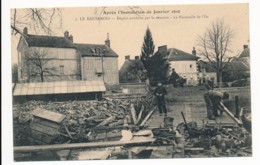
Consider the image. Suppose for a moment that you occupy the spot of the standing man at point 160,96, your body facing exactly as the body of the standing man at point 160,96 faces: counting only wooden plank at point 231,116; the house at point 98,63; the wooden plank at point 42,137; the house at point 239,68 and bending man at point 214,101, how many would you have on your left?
3

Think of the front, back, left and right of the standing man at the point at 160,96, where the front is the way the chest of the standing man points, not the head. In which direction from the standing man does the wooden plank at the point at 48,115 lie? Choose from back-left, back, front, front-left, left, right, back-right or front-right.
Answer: right

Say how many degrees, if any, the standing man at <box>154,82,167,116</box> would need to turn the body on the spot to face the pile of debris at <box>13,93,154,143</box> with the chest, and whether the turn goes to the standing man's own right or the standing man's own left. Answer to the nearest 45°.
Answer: approximately 90° to the standing man's own right

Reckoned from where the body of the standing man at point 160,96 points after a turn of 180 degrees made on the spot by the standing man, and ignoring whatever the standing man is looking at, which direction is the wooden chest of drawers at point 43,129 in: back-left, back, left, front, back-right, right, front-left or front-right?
left

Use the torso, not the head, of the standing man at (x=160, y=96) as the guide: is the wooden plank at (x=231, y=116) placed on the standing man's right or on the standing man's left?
on the standing man's left

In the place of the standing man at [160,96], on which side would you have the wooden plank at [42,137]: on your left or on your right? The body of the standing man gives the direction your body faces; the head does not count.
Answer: on your right

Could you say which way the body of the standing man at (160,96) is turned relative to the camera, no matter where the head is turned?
toward the camera
